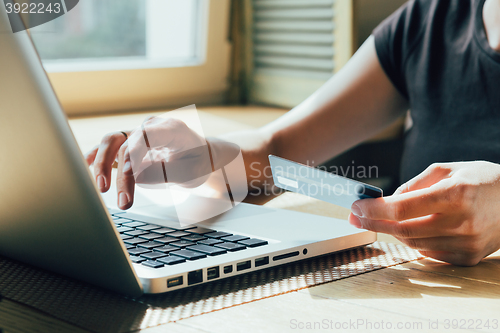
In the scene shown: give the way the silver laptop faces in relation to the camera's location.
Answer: facing away from the viewer and to the right of the viewer
